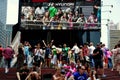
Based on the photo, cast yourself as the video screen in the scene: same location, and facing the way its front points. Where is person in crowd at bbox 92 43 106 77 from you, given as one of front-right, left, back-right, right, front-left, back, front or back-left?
front

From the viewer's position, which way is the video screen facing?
facing the viewer
